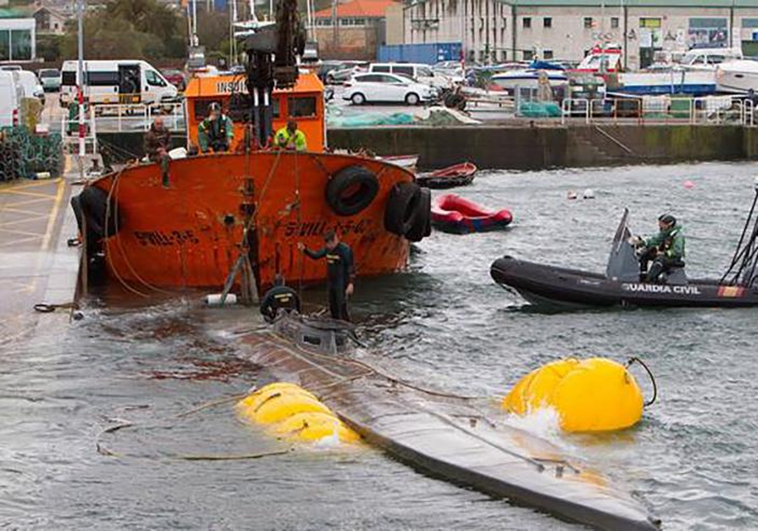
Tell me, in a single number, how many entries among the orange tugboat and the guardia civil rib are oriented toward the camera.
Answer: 1

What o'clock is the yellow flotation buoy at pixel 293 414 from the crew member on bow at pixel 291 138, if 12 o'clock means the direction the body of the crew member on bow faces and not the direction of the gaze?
The yellow flotation buoy is roughly at 12 o'clock from the crew member on bow.

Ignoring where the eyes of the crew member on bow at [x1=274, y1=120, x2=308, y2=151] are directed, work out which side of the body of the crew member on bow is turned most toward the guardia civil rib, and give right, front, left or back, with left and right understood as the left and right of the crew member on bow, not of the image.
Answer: left

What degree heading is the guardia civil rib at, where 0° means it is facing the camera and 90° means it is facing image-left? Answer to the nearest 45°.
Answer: approximately 90°

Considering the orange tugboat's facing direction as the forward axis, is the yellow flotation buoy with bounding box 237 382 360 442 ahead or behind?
ahead

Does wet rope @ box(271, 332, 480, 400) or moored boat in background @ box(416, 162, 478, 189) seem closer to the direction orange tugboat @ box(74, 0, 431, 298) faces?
the wet rope

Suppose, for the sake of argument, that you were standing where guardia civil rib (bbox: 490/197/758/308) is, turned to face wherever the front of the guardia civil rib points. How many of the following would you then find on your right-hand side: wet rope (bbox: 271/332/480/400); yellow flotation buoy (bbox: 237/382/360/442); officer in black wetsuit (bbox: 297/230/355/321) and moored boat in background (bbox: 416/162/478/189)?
1

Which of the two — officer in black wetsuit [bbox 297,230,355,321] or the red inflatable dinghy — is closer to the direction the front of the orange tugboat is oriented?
the officer in black wetsuit

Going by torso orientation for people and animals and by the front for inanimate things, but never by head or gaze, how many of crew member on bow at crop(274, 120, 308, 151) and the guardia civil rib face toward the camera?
1

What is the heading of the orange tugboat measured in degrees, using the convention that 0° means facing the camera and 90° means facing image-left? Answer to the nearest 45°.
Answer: approximately 0°

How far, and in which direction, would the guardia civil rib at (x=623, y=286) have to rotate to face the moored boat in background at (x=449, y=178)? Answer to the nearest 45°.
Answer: approximately 90° to its right

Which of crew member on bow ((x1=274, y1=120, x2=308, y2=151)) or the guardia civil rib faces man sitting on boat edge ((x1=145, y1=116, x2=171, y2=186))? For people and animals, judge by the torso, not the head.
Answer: the guardia civil rib

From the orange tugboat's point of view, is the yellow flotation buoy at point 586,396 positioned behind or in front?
in front

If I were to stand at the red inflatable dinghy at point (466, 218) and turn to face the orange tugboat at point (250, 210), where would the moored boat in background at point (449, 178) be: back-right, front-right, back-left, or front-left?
back-right

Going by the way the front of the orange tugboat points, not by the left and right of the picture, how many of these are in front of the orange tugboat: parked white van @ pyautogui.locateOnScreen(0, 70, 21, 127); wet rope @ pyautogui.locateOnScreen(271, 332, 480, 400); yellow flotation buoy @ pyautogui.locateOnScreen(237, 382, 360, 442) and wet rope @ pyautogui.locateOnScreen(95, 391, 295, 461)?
3

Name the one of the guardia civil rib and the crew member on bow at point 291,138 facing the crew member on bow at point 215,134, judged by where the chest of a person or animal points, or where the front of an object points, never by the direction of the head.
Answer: the guardia civil rib
